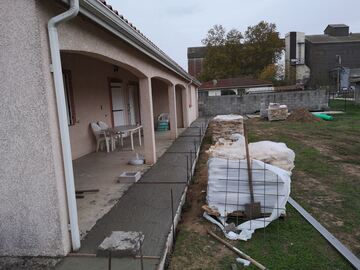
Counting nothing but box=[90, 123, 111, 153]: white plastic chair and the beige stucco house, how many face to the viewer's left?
0

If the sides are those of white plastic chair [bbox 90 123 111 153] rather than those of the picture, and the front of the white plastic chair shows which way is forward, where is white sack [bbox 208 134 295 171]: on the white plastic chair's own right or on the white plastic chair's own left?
on the white plastic chair's own right

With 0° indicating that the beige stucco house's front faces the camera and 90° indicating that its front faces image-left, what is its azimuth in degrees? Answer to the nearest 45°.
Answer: approximately 315°

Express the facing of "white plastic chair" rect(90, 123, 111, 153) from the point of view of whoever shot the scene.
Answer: facing the viewer and to the right of the viewer

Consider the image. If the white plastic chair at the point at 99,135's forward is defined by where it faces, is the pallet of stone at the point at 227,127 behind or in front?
in front

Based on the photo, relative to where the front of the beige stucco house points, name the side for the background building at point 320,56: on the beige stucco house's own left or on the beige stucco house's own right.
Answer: on the beige stucco house's own left
